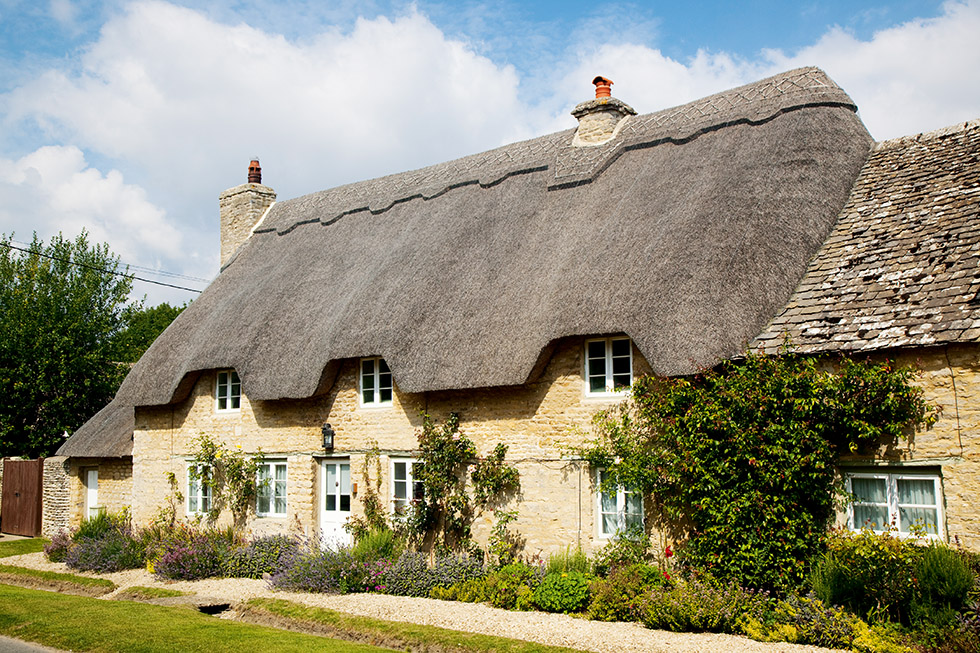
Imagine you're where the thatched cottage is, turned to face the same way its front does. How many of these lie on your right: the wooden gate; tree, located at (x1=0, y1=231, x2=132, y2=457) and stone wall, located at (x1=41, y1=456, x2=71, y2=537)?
3

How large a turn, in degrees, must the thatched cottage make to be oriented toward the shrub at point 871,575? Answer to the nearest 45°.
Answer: approximately 90° to its left

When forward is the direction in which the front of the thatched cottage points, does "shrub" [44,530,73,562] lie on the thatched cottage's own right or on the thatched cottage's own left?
on the thatched cottage's own right

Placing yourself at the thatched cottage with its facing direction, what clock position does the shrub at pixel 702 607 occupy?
The shrub is roughly at 10 o'clock from the thatched cottage.

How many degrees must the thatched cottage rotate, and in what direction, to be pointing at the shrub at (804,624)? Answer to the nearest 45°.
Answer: approximately 90° to its left

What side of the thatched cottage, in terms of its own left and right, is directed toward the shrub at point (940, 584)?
left

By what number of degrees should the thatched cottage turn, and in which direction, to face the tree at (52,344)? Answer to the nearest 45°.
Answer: approximately 90° to its right
